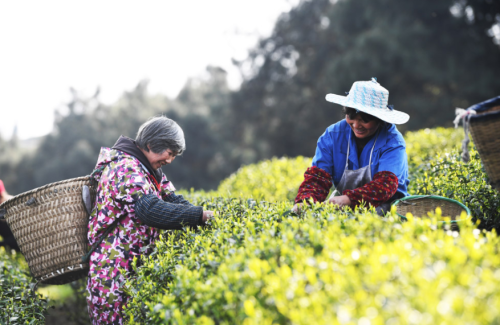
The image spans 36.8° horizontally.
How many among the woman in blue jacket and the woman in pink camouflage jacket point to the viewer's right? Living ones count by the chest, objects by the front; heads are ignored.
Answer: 1

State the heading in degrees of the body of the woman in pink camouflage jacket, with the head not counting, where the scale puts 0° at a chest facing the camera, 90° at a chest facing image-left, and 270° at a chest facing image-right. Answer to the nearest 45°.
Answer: approximately 270°

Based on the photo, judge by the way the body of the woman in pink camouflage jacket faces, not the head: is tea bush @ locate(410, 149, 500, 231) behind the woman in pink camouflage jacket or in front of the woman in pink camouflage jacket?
in front

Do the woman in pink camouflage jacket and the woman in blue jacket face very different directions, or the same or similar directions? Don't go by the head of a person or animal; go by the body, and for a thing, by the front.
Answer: very different directions

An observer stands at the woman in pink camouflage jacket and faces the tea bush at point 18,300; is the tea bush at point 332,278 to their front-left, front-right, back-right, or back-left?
back-left

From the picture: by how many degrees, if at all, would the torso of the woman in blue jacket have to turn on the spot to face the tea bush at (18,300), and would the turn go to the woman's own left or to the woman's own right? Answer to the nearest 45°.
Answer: approximately 45° to the woman's own right

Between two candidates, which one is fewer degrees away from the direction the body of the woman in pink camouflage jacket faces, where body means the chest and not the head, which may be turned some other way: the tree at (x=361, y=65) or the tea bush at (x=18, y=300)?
the tree

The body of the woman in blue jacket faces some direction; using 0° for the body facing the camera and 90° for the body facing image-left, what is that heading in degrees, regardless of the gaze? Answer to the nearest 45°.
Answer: approximately 45°

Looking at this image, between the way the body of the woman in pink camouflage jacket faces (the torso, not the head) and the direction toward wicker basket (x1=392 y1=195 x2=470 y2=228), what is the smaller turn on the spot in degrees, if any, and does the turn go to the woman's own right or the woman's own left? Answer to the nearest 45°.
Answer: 0° — they already face it

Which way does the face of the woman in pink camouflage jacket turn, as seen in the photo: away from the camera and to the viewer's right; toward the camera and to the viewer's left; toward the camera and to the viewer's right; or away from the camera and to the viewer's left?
toward the camera and to the viewer's right

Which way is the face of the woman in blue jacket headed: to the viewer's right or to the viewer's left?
to the viewer's left
